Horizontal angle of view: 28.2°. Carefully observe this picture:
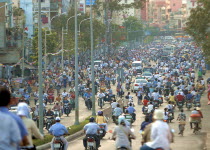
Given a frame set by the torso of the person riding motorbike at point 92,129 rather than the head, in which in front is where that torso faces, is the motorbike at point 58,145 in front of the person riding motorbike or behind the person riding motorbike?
behind

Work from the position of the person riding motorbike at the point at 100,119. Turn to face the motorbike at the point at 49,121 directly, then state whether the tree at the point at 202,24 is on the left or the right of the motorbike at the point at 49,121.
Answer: right

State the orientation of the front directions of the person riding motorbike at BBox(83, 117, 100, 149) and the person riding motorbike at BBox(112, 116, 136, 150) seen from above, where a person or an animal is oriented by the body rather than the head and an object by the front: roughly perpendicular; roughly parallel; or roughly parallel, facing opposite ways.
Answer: roughly parallel

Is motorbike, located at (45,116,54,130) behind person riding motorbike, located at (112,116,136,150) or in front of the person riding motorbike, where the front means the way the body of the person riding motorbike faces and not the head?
in front

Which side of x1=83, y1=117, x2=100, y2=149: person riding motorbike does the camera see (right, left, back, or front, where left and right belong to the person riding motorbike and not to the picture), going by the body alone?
back

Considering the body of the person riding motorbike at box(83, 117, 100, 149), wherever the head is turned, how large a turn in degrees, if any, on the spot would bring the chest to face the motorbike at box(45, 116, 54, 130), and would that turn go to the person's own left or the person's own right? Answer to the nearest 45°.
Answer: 0° — they already face it

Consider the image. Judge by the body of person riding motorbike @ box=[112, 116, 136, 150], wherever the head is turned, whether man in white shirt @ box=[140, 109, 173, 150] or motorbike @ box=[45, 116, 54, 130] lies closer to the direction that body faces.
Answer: the motorbike

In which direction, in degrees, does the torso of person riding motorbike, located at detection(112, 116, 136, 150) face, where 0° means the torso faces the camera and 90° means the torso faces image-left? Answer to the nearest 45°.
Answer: approximately 180°

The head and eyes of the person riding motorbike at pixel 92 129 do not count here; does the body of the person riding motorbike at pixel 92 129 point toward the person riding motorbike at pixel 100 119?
yes

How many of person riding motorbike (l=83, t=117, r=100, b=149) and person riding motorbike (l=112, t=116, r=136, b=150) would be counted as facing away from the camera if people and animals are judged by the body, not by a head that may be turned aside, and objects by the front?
2

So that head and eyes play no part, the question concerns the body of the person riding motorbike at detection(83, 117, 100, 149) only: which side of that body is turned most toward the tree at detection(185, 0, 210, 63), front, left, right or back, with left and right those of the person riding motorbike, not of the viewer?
front

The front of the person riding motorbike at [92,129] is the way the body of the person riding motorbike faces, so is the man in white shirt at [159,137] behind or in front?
behind
